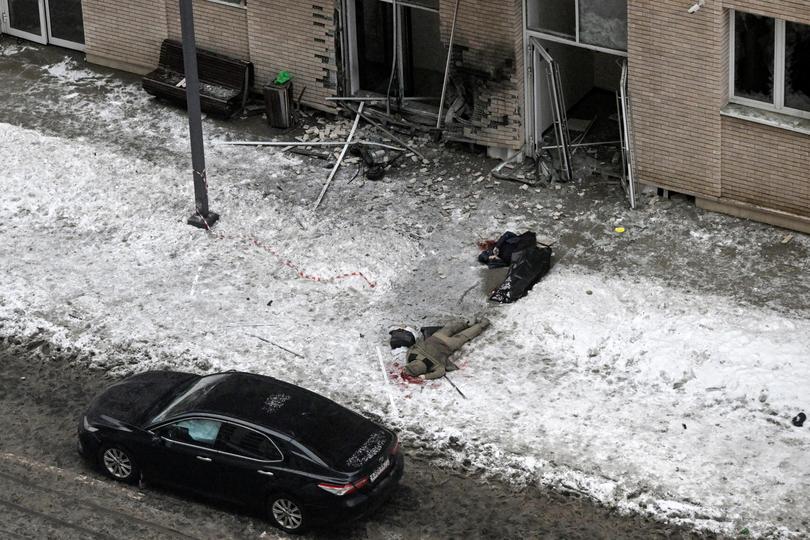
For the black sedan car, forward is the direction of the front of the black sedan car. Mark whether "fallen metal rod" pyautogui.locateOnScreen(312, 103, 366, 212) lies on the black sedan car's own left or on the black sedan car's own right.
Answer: on the black sedan car's own right

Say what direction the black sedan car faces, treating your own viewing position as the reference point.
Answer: facing away from the viewer and to the left of the viewer

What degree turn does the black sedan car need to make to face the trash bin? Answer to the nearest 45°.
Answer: approximately 45° to its right

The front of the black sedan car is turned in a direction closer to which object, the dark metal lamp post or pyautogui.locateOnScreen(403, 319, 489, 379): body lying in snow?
the dark metal lamp post

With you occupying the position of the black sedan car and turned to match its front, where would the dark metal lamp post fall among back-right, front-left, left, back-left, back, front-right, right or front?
front-right

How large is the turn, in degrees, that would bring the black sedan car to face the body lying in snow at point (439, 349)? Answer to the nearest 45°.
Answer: approximately 90° to its right
